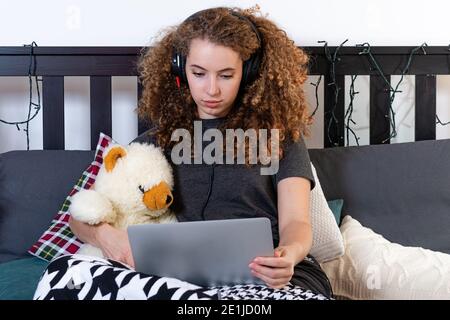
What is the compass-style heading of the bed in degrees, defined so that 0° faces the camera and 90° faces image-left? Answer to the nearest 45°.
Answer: approximately 0°

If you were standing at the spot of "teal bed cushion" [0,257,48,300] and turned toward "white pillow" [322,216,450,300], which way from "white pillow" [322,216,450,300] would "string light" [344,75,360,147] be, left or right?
left

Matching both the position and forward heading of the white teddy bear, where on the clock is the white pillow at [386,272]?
The white pillow is roughly at 11 o'clock from the white teddy bear.

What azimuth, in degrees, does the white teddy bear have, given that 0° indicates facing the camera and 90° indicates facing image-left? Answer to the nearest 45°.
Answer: approximately 315°

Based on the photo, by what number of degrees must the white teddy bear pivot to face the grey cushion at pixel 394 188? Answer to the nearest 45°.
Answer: approximately 45° to its left
